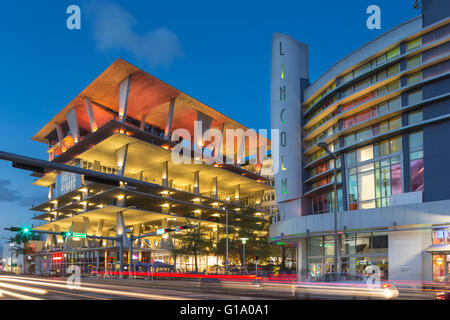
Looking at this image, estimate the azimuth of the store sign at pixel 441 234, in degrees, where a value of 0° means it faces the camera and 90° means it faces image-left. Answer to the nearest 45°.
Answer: approximately 0°

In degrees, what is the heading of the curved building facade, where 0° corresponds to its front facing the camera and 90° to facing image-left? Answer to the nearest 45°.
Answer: approximately 45°
